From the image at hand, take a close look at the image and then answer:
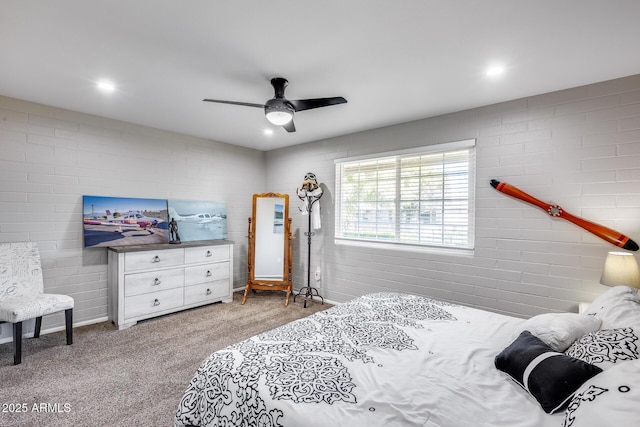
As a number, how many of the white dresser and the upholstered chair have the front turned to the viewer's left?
0

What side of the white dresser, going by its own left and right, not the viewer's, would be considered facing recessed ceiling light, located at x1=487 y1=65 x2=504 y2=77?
front

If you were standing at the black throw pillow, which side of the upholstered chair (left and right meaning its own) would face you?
front

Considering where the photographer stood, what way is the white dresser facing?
facing the viewer and to the right of the viewer

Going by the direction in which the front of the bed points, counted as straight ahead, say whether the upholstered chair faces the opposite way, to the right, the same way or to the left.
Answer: the opposite way

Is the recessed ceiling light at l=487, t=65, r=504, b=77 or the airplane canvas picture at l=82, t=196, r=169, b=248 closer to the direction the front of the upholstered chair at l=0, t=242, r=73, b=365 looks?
the recessed ceiling light

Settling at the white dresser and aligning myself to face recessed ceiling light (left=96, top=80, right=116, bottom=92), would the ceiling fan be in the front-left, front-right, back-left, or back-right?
front-left

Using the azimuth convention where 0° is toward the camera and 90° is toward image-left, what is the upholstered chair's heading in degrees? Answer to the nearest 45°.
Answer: approximately 315°

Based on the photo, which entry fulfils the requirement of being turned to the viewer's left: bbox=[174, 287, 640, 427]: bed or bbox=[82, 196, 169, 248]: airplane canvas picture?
the bed

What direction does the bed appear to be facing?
to the viewer's left
